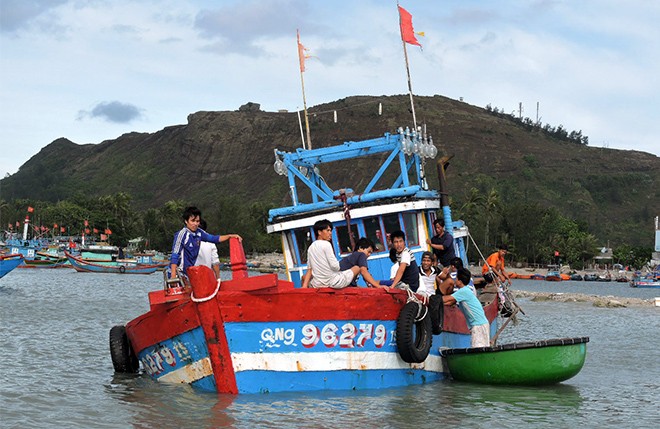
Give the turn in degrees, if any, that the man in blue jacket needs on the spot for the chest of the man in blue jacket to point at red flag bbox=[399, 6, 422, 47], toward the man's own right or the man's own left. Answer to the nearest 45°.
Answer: approximately 90° to the man's own left

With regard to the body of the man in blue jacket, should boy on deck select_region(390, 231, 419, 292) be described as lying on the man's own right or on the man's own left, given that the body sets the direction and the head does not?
on the man's own left

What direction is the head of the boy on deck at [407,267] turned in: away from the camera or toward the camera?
toward the camera

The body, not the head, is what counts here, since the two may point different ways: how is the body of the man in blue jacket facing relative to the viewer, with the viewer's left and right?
facing the viewer and to the right of the viewer

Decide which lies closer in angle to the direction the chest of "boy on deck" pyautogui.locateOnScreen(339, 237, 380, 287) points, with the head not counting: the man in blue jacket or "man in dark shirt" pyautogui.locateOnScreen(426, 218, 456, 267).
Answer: the man in dark shirt
